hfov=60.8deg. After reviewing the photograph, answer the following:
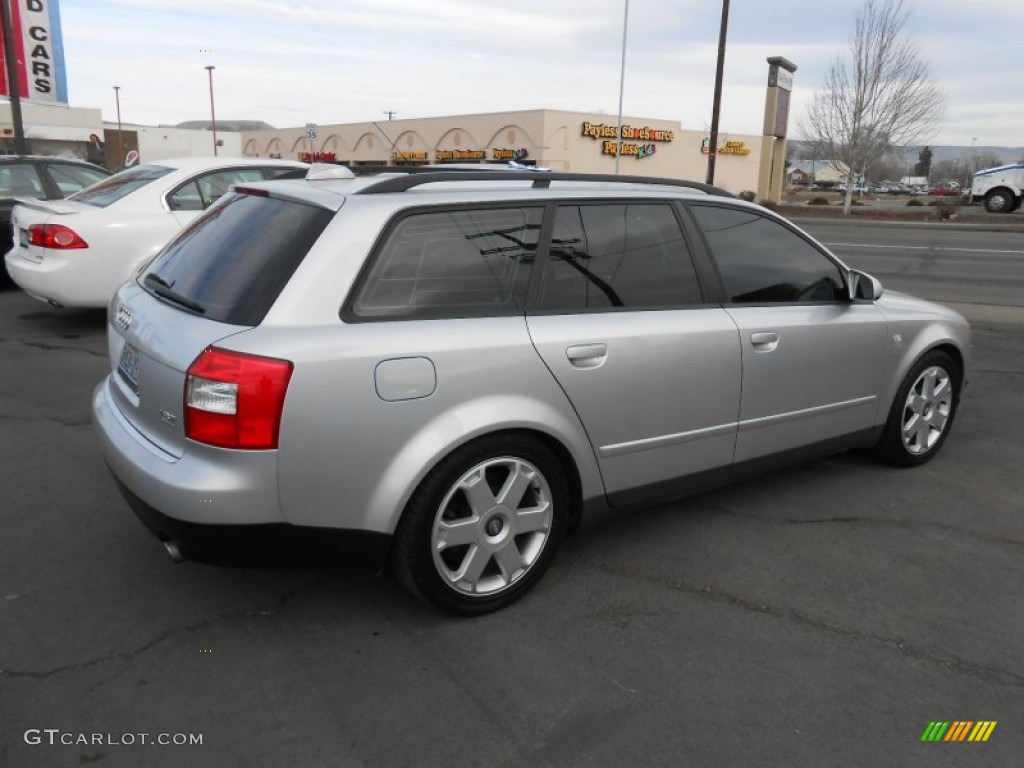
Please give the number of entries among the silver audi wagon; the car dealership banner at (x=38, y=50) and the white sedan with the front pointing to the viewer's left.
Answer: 0

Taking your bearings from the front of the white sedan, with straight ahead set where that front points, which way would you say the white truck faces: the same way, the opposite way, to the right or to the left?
to the left

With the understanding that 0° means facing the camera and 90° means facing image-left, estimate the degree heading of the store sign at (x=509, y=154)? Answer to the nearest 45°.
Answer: approximately 0°

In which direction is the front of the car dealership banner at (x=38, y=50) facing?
toward the camera

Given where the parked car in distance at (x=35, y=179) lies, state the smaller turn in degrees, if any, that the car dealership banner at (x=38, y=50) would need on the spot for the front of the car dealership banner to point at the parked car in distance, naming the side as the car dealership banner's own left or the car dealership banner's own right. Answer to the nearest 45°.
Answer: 0° — it already faces it

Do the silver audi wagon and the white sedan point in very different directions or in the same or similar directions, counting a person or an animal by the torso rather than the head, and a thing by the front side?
same or similar directions

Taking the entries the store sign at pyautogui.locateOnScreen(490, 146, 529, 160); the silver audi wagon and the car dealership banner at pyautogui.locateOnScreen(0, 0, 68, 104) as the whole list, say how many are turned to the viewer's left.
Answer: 0

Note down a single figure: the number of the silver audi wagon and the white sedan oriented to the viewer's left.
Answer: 0

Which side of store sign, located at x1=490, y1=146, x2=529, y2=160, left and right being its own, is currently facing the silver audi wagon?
front

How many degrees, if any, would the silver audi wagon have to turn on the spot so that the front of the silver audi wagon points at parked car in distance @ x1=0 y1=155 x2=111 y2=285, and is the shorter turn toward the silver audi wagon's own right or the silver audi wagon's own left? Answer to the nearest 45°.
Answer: approximately 90° to the silver audi wagon's own left

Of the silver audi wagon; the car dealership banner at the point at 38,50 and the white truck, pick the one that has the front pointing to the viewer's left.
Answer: the white truck

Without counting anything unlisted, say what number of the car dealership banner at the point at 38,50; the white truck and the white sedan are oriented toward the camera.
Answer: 1

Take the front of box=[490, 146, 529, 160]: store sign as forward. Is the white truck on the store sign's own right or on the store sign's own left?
on the store sign's own left

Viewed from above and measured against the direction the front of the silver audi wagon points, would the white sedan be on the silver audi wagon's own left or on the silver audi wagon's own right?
on the silver audi wagon's own left

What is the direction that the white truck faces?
to the viewer's left

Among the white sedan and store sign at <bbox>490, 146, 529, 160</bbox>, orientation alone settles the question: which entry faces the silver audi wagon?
the store sign

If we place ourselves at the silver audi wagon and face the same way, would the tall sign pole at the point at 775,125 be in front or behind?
in front
